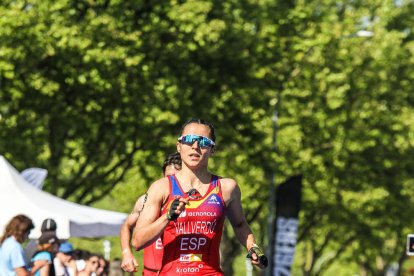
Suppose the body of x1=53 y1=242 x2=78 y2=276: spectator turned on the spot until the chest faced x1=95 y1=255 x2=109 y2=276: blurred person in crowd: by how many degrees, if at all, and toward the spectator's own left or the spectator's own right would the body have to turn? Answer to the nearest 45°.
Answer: approximately 90° to the spectator's own left

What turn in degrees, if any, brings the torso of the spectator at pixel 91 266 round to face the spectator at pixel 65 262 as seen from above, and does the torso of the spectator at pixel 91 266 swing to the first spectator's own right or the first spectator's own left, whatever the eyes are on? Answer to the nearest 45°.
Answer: approximately 90° to the first spectator's own right

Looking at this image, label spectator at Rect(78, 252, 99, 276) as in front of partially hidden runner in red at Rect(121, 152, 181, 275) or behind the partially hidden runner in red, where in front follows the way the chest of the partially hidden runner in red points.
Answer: behind

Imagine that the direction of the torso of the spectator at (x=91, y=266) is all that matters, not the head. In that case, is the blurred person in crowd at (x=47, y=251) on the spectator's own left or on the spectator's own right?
on the spectator's own right

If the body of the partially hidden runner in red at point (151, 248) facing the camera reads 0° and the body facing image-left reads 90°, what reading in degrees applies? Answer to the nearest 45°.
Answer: approximately 0°

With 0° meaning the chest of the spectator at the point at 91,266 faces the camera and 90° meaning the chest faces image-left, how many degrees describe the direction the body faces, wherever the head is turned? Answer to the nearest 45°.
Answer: approximately 315°

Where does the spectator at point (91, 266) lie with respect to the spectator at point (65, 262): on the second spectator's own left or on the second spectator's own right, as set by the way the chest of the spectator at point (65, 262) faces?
on the second spectator's own left

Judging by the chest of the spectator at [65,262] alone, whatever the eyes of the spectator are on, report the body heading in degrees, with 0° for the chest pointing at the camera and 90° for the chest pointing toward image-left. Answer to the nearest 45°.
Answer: approximately 315°

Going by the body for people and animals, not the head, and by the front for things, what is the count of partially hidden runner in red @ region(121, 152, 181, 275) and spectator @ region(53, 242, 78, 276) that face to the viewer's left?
0

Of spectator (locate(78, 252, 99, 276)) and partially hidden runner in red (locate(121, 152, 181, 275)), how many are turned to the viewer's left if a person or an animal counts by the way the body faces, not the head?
0
